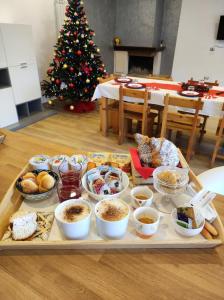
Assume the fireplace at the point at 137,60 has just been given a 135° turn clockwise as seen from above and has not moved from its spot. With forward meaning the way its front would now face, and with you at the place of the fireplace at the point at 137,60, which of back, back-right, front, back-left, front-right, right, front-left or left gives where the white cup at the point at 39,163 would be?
back-left

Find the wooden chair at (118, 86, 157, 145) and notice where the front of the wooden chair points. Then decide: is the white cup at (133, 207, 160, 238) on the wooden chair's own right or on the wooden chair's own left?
on the wooden chair's own right

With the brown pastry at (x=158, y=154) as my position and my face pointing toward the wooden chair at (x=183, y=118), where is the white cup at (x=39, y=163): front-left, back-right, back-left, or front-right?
back-left

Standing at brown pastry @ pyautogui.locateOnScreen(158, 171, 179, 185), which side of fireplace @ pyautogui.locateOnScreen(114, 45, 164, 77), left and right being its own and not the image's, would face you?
front

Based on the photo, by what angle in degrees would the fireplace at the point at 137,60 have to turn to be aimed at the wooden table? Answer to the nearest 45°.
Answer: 0° — it already faces it

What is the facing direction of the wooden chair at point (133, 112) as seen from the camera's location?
facing away from the viewer and to the right of the viewer

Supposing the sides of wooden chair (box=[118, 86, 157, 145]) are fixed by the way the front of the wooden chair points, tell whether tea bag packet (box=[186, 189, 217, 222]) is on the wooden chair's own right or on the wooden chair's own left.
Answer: on the wooden chair's own right

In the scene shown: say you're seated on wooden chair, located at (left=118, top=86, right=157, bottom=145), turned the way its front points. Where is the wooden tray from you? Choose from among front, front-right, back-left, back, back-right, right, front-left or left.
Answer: back-right

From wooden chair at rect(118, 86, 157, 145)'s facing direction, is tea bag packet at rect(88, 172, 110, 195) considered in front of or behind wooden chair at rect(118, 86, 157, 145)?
behind

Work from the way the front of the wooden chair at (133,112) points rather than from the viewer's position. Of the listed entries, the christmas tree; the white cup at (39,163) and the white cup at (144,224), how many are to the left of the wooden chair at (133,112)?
1

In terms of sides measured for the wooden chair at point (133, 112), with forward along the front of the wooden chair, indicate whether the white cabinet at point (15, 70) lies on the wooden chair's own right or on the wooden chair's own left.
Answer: on the wooden chair's own left

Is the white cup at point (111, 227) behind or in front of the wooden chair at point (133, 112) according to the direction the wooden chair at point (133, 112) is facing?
behind

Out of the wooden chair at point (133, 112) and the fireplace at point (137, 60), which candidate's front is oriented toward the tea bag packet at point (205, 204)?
the fireplace

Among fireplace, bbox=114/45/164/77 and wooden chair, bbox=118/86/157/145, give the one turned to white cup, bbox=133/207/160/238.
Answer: the fireplace

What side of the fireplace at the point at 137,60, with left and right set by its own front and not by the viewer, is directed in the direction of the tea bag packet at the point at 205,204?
front

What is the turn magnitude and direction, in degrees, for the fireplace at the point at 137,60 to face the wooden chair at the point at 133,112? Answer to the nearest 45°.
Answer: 0° — it already faces it

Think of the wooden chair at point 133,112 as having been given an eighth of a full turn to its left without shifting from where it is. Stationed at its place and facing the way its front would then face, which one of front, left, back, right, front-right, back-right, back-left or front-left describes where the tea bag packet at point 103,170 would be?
back
